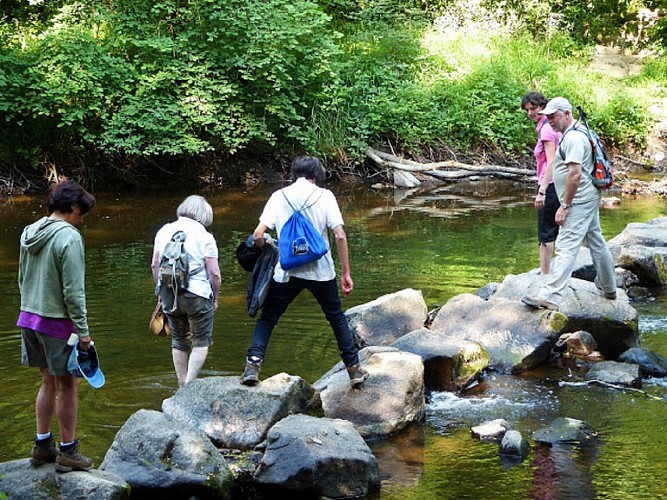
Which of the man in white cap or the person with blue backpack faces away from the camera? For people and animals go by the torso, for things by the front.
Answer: the person with blue backpack

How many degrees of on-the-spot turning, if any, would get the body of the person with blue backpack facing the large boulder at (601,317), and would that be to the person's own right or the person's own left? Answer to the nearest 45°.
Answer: approximately 45° to the person's own right

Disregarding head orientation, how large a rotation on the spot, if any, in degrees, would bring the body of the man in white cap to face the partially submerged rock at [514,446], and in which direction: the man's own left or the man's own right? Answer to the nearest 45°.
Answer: approximately 90° to the man's own left

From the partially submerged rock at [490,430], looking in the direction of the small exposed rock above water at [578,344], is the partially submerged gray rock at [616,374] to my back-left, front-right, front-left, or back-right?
front-right

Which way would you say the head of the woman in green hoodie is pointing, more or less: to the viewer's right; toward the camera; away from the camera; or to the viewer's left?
to the viewer's right

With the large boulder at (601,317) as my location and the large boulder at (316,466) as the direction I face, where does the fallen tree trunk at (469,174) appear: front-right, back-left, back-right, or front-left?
back-right

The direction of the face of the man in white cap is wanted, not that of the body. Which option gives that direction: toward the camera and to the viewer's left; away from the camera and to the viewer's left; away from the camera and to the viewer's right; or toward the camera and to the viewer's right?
toward the camera and to the viewer's left

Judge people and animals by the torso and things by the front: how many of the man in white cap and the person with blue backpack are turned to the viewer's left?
1

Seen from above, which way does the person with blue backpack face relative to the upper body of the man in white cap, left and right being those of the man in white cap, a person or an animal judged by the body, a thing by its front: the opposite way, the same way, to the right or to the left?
to the right

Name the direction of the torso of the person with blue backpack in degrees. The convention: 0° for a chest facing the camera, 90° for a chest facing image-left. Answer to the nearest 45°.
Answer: approximately 180°

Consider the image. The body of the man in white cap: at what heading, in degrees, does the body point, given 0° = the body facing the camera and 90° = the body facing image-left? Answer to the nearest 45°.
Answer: approximately 90°

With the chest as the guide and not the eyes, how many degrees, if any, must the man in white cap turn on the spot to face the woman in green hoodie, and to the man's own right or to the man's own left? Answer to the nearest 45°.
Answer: approximately 45° to the man's own left

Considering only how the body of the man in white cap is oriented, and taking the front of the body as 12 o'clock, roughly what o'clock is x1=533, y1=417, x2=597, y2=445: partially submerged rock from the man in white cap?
The partially submerged rock is roughly at 9 o'clock from the man in white cap.

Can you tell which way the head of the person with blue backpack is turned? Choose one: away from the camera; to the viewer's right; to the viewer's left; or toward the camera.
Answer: away from the camera
